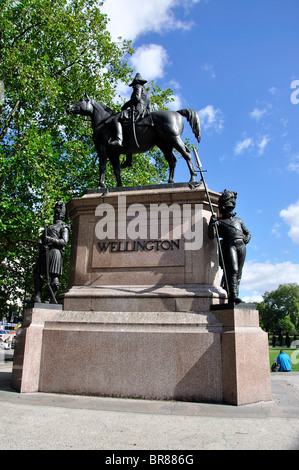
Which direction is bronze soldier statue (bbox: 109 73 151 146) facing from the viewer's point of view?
to the viewer's left

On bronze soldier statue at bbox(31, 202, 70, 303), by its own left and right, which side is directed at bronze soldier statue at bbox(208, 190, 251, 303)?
left

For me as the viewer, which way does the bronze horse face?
facing to the left of the viewer

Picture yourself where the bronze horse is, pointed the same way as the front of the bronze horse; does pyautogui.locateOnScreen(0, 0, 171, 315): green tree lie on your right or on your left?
on your right

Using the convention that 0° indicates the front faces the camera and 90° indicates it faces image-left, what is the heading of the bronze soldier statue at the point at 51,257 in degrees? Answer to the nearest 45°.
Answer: approximately 45°
